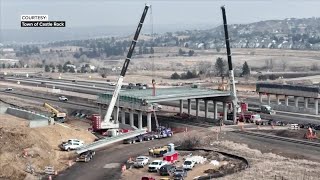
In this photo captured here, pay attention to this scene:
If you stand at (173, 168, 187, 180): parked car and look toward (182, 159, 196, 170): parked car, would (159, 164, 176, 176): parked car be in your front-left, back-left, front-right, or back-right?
front-left

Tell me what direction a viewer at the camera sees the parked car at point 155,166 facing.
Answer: facing the viewer and to the left of the viewer

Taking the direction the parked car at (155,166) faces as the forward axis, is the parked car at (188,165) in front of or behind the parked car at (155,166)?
behind

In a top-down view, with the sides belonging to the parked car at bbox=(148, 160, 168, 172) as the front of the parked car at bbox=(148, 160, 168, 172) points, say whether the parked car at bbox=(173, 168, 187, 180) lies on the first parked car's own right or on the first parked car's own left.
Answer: on the first parked car's own left

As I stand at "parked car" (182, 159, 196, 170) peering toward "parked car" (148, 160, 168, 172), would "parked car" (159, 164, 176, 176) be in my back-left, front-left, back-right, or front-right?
front-left

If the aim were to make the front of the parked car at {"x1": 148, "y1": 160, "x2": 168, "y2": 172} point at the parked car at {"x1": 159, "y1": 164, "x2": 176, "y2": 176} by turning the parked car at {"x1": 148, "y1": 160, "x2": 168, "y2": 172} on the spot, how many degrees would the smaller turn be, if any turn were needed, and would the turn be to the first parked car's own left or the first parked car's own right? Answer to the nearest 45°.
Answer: approximately 90° to the first parked car's own left

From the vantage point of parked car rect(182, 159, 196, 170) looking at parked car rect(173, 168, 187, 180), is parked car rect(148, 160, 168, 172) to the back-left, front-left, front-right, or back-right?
front-right
